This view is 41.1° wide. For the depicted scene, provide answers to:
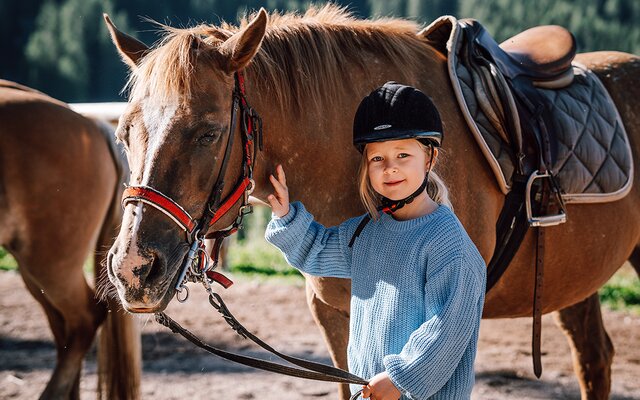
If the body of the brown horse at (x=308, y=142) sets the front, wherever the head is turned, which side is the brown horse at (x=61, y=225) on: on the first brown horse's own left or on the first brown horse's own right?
on the first brown horse's own right

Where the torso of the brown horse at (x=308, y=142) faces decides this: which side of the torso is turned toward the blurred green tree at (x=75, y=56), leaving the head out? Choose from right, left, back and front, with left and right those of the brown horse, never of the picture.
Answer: right

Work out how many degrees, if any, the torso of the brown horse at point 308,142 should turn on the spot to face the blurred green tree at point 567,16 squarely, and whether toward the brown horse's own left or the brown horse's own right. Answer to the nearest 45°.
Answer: approximately 135° to the brown horse's own right

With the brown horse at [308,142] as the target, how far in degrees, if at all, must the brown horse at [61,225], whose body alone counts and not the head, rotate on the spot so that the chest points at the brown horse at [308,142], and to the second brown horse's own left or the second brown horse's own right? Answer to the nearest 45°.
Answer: approximately 135° to the second brown horse's own left

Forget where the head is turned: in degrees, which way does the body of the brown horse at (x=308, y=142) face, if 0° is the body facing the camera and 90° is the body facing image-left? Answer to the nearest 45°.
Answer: approximately 45°

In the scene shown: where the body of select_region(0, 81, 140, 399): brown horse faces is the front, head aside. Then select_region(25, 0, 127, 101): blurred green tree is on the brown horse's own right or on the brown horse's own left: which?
on the brown horse's own right

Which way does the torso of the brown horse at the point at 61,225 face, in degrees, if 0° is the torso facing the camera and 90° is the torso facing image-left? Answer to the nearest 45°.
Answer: approximately 90°
